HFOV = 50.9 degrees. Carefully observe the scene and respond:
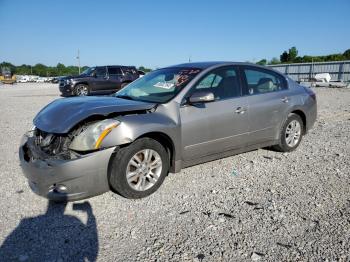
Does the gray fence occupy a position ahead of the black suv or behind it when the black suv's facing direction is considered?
behind

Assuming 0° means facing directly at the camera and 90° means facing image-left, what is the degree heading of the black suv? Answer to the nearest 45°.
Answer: approximately 45°

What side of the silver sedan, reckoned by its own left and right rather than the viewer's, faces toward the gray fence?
back

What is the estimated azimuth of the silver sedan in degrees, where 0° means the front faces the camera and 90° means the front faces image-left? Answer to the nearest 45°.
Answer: approximately 45°
